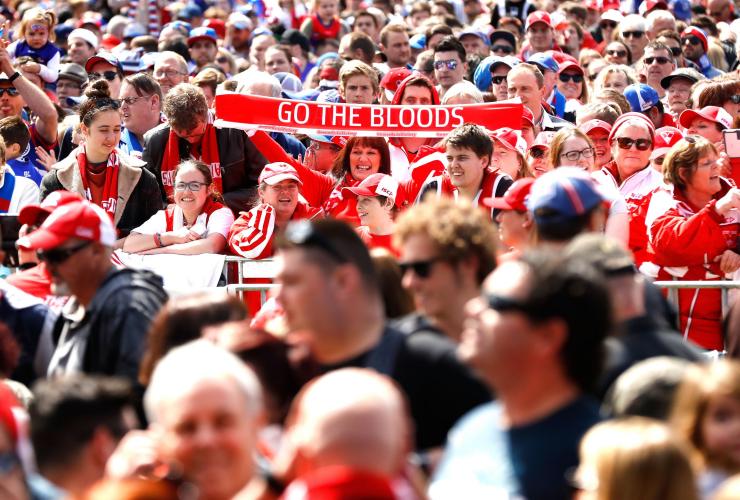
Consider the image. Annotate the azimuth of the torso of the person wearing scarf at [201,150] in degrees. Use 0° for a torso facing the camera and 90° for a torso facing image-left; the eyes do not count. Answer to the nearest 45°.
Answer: approximately 0°

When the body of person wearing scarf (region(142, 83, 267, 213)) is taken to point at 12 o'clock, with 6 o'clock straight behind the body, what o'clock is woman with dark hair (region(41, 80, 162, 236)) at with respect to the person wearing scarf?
The woman with dark hair is roughly at 2 o'clock from the person wearing scarf.

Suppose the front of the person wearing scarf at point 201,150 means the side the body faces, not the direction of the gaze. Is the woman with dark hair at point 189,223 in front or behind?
in front
